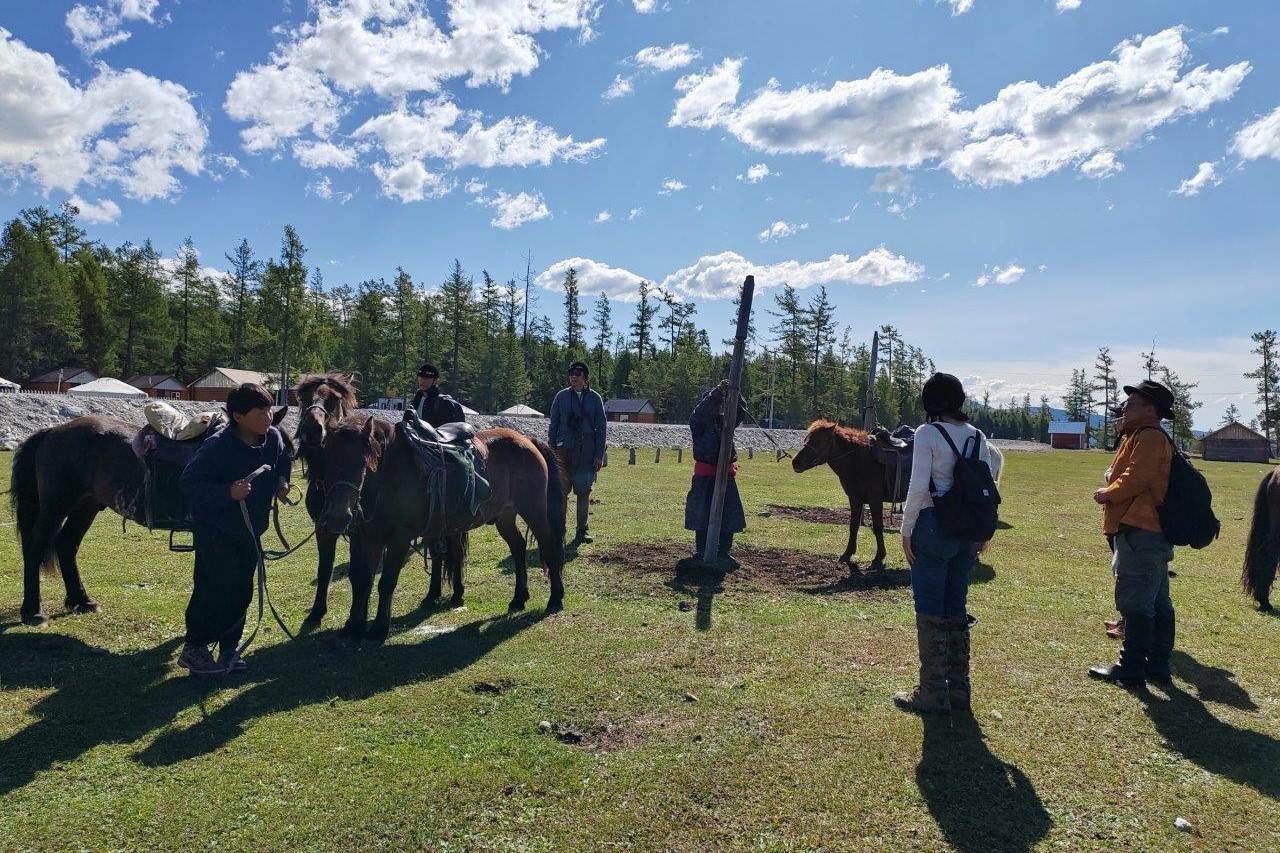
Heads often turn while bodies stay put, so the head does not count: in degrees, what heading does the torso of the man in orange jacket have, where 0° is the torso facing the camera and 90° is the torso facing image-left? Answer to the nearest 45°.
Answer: approximately 90°

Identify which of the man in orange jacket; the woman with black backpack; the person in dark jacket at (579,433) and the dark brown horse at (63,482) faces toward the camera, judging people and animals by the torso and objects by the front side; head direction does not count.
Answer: the person in dark jacket

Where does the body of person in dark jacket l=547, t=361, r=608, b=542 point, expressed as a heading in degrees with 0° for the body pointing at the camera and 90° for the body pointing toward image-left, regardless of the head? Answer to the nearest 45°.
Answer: approximately 0°

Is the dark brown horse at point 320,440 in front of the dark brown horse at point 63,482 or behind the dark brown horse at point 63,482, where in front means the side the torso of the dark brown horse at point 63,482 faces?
in front

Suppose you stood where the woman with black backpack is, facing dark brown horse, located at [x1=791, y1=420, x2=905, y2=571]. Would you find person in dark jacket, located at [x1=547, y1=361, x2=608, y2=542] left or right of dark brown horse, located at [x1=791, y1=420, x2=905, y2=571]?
left

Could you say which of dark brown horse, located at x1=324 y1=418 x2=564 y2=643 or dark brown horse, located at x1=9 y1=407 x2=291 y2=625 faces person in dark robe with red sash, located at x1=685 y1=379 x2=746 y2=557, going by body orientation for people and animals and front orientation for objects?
dark brown horse, located at x1=9 y1=407 x2=291 y2=625

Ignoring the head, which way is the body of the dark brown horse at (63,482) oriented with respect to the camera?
to the viewer's right

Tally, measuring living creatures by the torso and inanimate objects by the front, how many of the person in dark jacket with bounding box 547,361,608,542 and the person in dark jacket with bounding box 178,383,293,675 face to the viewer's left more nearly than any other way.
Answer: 0

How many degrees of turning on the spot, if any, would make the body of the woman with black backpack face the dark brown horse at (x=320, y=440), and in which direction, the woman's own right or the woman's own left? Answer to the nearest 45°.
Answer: approximately 45° to the woman's own left

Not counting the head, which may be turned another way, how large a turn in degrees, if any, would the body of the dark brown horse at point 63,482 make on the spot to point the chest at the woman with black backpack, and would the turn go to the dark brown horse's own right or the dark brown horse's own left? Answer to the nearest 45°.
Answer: approximately 45° to the dark brown horse's own right

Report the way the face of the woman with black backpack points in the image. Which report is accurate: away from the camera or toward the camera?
away from the camera

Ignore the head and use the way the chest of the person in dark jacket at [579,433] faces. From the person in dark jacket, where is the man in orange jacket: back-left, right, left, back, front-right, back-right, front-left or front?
front-left
